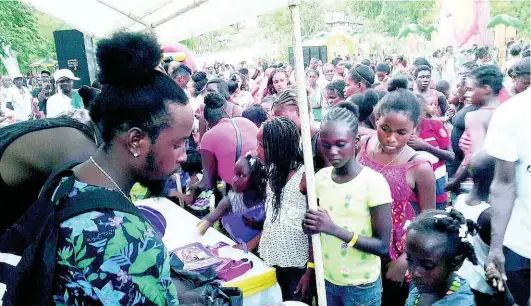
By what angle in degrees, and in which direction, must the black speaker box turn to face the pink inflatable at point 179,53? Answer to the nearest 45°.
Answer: approximately 90° to its left

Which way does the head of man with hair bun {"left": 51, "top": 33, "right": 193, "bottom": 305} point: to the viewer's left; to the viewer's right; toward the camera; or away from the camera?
to the viewer's right

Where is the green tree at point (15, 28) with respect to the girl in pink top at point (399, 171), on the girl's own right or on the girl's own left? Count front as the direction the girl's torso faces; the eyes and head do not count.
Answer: on the girl's own right

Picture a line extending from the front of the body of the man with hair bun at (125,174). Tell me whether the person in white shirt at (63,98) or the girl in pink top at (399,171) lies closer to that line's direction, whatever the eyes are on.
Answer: the girl in pink top

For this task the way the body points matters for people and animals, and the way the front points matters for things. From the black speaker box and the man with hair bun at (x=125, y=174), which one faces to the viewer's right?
the man with hair bun

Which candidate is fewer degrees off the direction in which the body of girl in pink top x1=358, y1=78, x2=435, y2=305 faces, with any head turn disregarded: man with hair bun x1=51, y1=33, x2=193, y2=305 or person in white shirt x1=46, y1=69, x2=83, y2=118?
the man with hair bun

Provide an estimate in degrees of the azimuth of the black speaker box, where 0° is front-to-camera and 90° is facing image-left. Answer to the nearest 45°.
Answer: approximately 45°

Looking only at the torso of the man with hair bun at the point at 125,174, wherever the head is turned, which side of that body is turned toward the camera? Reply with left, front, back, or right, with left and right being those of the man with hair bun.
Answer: right

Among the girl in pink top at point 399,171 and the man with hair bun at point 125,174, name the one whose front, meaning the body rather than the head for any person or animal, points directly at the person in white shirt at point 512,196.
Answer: the man with hair bun

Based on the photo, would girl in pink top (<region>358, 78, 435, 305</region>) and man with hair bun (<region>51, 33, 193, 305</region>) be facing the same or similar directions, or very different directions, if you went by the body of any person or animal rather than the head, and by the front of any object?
very different directions

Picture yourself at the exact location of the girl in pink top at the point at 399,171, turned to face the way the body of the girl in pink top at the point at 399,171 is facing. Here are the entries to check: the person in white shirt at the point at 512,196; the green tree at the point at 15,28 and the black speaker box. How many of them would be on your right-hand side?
2
